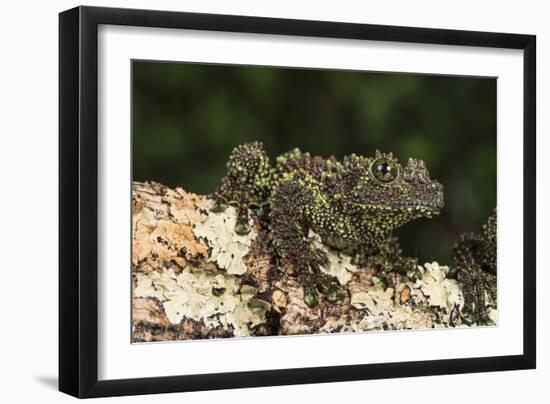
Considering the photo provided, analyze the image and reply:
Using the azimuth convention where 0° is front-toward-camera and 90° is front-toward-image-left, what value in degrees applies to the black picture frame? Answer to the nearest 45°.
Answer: approximately 315°
